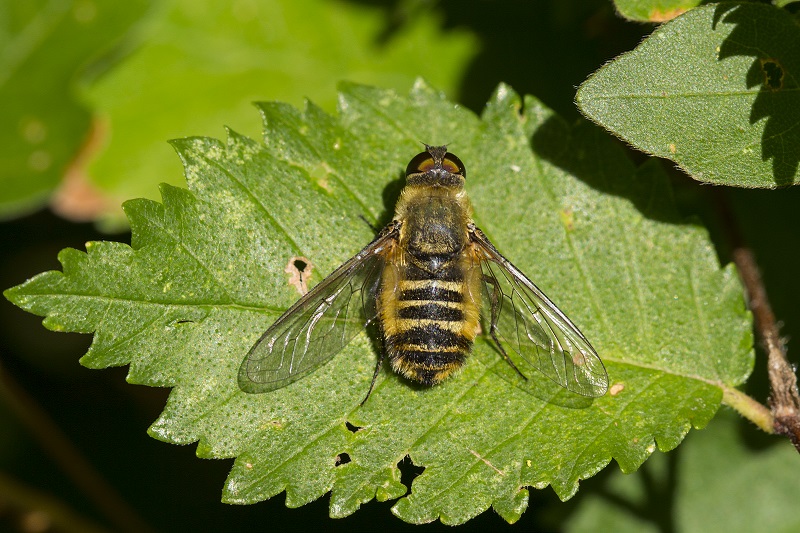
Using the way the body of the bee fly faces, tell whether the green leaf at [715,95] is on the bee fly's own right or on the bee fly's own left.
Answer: on the bee fly's own right

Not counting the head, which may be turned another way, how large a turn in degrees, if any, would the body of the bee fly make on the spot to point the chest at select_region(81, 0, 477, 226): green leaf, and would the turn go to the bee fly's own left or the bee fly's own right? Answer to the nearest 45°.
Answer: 0° — it already faces it

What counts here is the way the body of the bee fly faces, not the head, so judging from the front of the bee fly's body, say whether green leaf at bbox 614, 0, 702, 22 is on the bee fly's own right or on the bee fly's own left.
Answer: on the bee fly's own right

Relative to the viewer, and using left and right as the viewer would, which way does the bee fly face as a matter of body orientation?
facing away from the viewer
